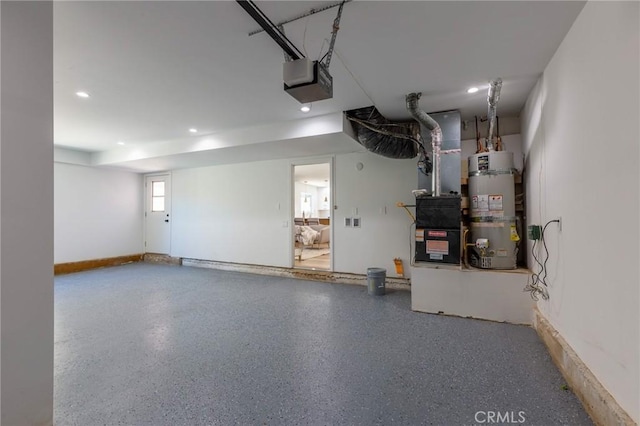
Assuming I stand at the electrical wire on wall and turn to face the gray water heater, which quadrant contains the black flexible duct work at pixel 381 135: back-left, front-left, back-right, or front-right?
front-left

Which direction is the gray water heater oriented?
toward the camera

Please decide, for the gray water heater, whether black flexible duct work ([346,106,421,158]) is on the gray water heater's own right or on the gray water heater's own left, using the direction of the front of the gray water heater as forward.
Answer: on the gray water heater's own right
